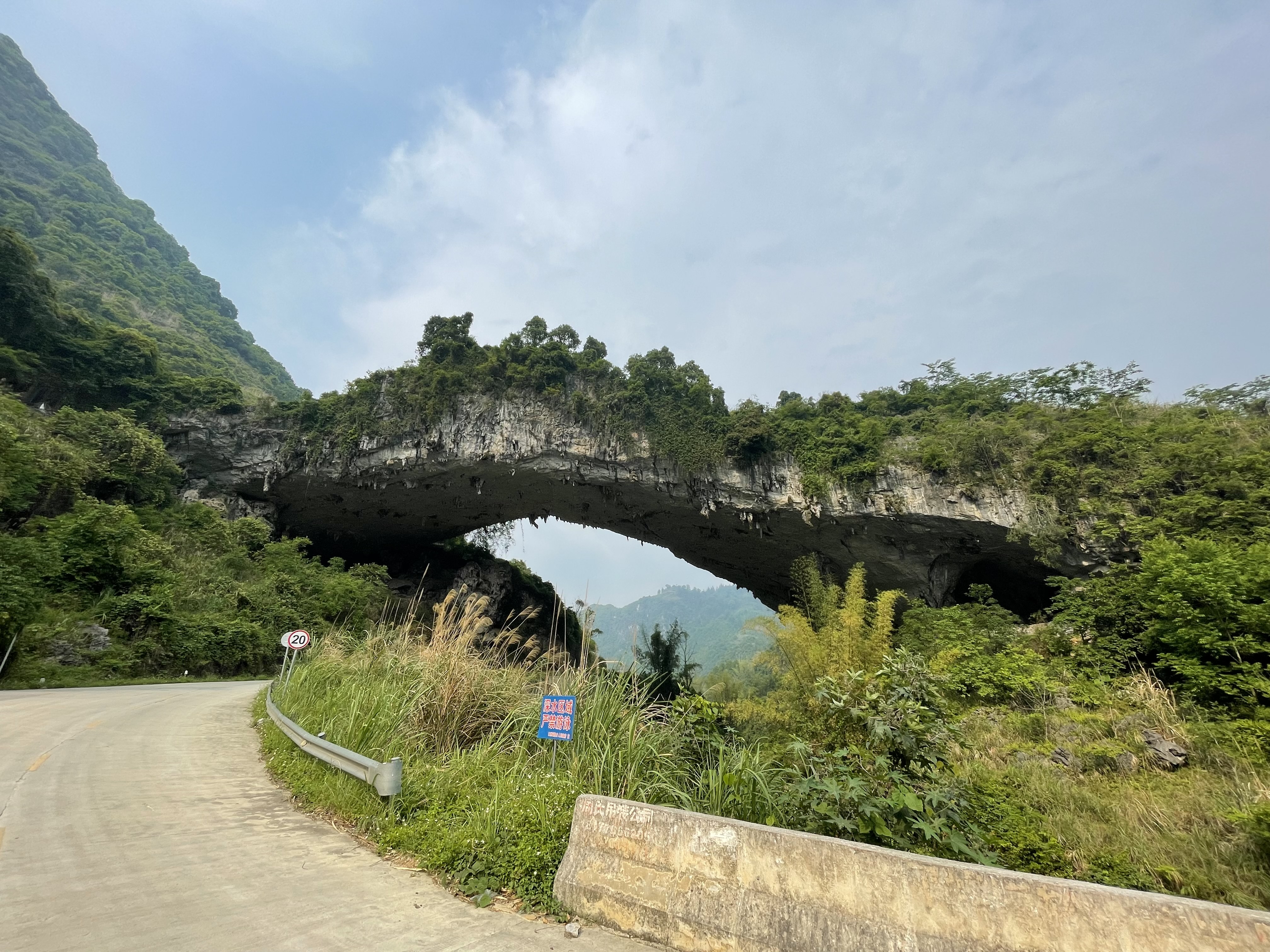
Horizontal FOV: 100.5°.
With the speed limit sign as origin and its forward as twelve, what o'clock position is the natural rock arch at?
The natural rock arch is roughly at 8 o'clock from the speed limit sign.

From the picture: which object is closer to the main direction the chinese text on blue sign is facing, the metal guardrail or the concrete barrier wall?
the concrete barrier wall

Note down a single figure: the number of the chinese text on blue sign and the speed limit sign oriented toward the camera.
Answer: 2

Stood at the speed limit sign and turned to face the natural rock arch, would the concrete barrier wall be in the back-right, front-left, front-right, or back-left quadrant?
back-right

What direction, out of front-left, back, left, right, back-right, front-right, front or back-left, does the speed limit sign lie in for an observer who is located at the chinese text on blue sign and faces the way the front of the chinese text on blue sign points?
back-right

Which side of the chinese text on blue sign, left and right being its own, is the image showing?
front

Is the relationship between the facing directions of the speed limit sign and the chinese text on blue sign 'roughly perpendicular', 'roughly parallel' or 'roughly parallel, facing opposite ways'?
roughly parallel

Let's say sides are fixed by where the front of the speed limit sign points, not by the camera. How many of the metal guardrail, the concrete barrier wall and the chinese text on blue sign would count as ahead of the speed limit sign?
3

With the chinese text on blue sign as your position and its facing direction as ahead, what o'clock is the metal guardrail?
The metal guardrail is roughly at 4 o'clock from the chinese text on blue sign.

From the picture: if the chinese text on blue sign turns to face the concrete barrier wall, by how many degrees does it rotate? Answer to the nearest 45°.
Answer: approximately 45° to its left

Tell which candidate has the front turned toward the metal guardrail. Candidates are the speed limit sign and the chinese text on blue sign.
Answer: the speed limit sign

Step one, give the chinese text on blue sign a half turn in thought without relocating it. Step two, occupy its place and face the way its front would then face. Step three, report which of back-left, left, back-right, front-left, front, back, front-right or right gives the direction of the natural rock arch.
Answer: front

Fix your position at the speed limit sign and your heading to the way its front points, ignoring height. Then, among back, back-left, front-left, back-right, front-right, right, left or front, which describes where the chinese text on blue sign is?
front

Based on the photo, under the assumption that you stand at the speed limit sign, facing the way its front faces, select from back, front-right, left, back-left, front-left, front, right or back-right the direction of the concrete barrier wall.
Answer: front

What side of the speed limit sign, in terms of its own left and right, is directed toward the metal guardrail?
front

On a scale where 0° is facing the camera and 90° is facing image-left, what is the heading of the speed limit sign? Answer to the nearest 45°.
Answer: approximately 0°
